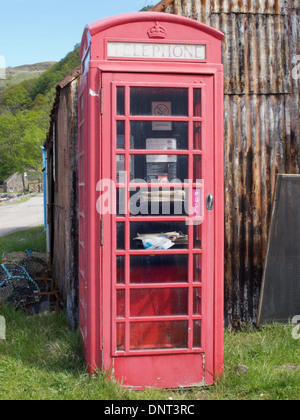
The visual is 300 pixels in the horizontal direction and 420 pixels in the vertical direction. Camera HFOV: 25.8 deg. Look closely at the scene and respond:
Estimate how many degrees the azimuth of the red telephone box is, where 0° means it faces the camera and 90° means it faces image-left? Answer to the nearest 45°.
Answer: approximately 0°
